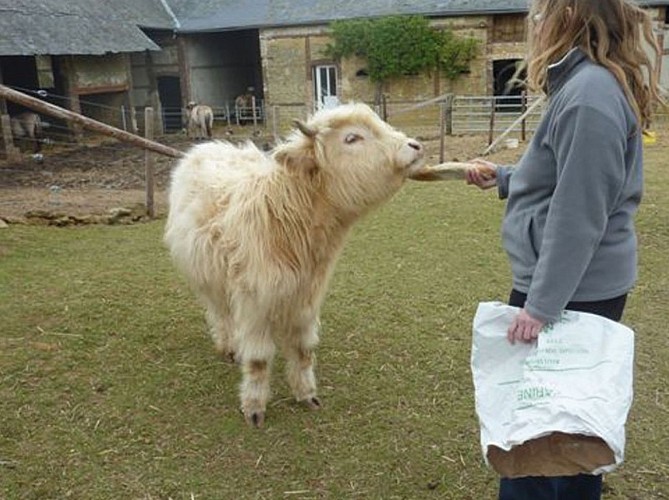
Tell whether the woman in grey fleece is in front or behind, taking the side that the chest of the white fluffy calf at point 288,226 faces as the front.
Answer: in front

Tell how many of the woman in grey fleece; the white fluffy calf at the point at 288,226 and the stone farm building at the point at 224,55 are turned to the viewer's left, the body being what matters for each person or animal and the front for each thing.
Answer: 1

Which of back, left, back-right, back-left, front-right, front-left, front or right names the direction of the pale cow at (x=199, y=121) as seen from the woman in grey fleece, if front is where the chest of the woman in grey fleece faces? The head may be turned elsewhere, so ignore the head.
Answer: front-right

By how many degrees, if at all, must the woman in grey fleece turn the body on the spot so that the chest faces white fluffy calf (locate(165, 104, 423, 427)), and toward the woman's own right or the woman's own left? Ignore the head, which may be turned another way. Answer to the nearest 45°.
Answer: approximately 45° to the woman's own right

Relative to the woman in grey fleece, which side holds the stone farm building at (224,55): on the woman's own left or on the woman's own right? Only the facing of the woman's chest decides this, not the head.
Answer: on the woman's own right

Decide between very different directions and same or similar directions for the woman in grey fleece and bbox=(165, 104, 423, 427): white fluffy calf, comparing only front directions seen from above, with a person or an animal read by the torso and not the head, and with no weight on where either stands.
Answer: very different directions

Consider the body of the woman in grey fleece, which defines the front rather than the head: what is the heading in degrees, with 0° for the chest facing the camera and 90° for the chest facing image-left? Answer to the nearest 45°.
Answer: approximately 90°

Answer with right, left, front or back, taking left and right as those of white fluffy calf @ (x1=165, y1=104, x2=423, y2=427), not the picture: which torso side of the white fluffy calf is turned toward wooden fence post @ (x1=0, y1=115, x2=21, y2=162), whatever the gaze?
back

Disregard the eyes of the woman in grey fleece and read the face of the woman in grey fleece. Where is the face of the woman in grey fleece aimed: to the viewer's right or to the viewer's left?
to the viewer's left

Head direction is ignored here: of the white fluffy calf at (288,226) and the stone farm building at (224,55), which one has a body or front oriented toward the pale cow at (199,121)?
the stone farm building

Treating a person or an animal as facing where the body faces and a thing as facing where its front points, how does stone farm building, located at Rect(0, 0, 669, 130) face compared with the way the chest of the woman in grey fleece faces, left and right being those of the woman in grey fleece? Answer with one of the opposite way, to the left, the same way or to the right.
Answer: to the left

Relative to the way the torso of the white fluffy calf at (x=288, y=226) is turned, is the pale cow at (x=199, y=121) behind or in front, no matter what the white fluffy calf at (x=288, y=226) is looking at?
behind
